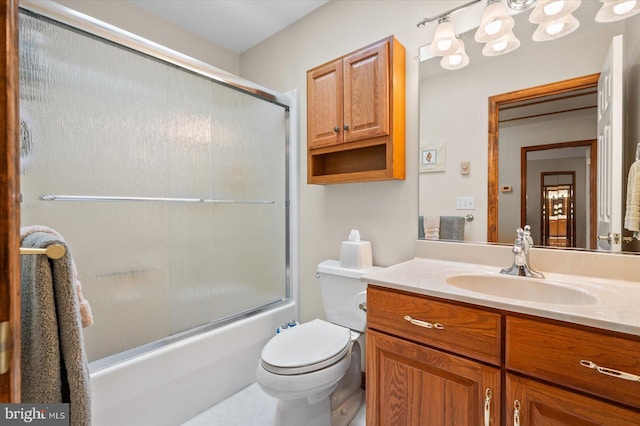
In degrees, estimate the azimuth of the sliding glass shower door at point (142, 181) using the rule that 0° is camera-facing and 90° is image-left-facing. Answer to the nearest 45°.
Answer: approximately 315°

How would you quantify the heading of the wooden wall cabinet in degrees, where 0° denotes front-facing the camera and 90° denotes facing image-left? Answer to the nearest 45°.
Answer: approximately 45°

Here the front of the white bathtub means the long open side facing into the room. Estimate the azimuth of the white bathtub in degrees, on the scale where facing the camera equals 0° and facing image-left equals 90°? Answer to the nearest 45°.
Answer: approximately 315°

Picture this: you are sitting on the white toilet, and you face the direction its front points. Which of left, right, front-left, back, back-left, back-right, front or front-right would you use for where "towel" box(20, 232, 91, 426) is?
front

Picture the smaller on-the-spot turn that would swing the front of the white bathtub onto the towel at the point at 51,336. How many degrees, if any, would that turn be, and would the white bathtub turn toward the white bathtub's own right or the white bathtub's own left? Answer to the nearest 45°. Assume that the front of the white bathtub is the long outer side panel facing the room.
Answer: approximately 45° to the white bathtub's own right

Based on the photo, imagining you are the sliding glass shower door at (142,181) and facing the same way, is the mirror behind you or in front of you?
in front

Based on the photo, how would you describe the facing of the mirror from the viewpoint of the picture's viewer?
facing the viewer and to the left of the viewer
